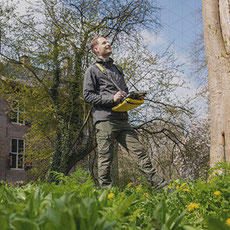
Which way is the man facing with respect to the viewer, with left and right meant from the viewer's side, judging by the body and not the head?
facing the viewer and to the right of the viewer

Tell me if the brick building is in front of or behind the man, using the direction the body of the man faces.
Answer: behind
